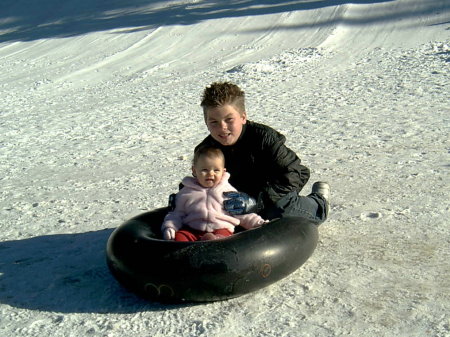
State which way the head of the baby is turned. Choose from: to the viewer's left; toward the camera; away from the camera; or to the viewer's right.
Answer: toward the camera

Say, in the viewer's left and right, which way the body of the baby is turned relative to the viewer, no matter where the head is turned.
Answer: facing the viewer

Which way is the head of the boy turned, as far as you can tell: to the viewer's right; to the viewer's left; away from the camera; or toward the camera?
toward the camera
